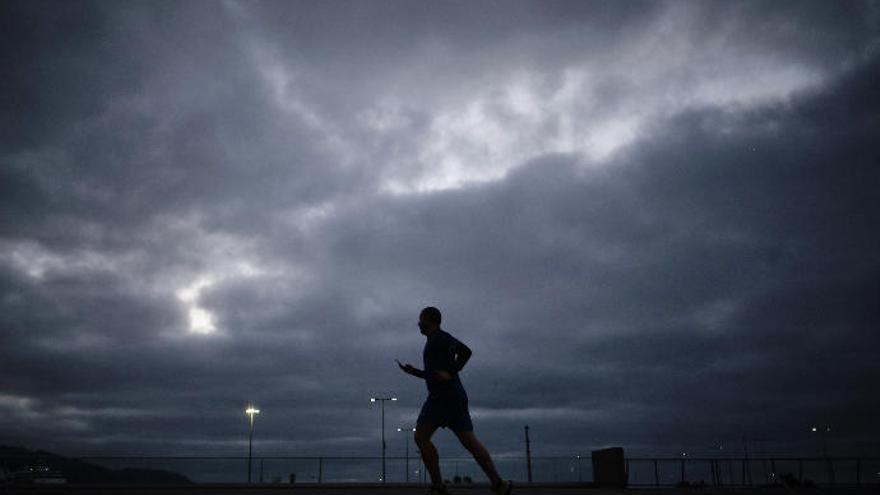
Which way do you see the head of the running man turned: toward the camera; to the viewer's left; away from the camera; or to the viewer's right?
to the viewer's left

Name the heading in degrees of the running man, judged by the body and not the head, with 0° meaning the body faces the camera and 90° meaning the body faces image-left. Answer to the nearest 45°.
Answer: approximately 90°

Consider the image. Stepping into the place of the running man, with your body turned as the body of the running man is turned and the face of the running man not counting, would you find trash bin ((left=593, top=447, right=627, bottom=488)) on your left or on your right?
on your right
